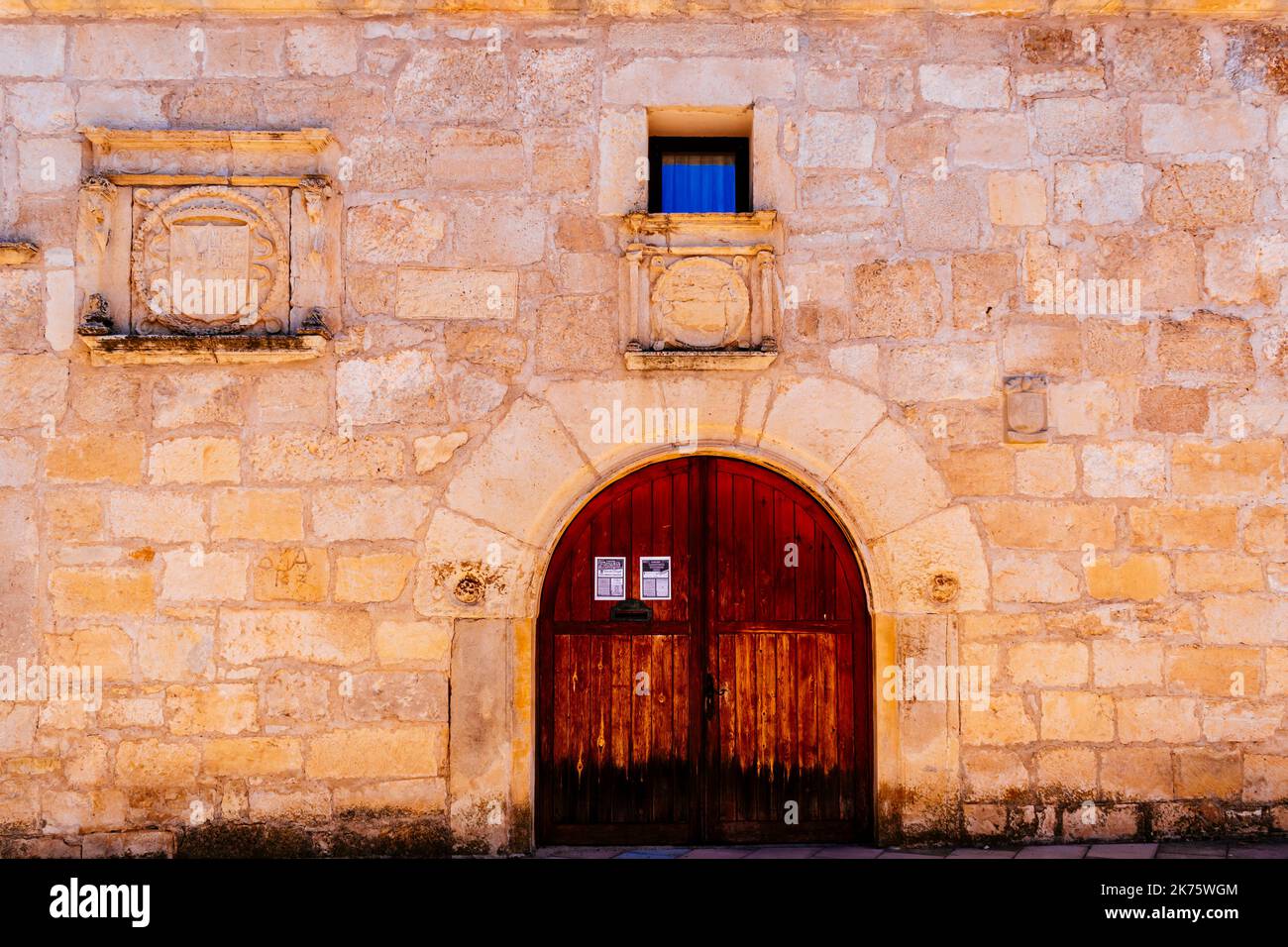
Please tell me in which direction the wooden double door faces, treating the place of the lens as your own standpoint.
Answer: facing the viewer
